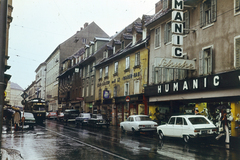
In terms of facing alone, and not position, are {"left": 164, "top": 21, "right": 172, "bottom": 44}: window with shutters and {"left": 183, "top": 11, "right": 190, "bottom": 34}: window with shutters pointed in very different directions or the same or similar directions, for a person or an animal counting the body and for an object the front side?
same or similar directions

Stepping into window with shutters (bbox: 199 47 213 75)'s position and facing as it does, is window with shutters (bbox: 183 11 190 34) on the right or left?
on its right

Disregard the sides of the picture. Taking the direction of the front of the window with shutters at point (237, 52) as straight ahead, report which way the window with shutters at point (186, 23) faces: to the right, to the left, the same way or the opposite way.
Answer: the same way

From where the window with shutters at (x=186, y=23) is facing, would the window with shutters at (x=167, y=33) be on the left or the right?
on its right

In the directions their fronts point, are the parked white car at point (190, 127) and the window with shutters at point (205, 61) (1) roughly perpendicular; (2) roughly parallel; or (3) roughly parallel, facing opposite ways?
roughly perpendicular

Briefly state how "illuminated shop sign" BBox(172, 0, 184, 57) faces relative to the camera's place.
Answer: facing the viewer

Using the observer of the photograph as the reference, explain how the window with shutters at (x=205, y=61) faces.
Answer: facing the viewer and to the left of the viewer

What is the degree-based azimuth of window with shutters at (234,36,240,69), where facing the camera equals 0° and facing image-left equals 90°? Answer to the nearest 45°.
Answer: approximately 45°

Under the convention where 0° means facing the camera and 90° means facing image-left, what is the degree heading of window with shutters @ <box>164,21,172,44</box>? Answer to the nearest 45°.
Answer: approximately 45°

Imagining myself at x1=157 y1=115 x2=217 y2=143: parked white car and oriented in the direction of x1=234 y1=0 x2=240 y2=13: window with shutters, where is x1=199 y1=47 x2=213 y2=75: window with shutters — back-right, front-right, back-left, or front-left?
front-left

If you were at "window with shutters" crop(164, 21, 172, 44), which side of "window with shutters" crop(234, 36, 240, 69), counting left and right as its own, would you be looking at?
right

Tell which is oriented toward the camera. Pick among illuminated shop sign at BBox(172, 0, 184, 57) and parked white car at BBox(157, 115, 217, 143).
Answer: the illuminated shop sign
